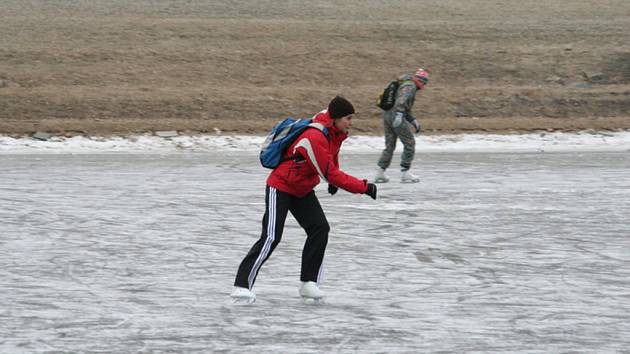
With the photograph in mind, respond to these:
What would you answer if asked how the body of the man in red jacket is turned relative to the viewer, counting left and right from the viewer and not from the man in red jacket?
facing to the right of the viewer

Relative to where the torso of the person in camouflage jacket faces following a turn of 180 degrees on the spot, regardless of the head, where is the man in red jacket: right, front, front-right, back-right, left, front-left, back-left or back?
left

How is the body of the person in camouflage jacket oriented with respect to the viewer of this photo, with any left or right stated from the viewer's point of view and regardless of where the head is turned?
facing to the right of the viewer

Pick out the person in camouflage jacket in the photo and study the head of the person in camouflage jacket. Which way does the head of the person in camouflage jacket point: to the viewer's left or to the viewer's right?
to the viewer's right
